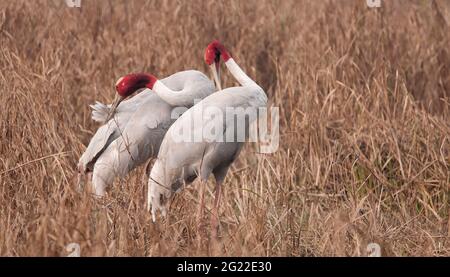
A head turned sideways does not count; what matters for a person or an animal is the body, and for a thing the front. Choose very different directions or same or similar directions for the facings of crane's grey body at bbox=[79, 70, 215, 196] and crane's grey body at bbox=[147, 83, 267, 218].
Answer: same or similar directions

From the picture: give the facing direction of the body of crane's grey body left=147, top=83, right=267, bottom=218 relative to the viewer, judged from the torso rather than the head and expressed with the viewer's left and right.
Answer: facing to the right of the viewer

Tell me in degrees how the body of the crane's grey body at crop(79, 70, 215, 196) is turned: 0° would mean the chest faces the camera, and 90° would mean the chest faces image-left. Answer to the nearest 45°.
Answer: approximately 270°

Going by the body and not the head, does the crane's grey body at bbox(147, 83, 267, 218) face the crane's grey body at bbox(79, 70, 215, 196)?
no

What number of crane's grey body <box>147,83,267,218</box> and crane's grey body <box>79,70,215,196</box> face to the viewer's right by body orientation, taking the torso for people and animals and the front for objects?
2

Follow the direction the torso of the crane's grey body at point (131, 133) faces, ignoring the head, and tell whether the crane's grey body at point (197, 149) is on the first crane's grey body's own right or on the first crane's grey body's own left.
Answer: on the first crane's grey body's own right
